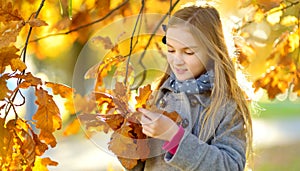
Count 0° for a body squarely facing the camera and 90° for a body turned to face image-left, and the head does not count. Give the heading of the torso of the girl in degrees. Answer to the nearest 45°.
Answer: approximately 45°

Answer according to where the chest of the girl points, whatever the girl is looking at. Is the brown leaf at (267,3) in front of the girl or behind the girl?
behind
